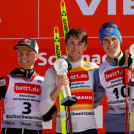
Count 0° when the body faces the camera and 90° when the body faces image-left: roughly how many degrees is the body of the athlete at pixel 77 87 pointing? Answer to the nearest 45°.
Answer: approximately 0°

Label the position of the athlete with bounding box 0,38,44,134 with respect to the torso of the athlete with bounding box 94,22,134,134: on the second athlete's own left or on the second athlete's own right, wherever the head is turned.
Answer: on the second athlete's own right

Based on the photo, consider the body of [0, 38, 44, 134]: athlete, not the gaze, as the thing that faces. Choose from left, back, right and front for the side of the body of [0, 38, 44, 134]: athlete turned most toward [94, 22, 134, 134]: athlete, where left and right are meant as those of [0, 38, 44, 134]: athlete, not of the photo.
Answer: left

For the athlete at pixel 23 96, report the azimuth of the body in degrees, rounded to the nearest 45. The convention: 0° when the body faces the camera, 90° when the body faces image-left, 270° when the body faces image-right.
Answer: approximately 0°
